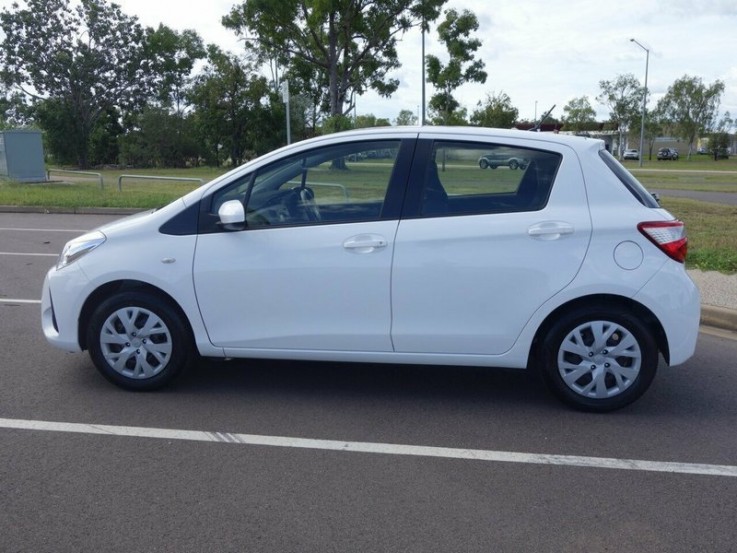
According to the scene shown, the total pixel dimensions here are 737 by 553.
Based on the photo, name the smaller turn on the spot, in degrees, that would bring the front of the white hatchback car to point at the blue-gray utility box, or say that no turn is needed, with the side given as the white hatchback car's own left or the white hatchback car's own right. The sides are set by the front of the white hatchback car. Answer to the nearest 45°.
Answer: approximately 45° to the white hatchback car's own right

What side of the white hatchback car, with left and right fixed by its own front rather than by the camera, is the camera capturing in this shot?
left

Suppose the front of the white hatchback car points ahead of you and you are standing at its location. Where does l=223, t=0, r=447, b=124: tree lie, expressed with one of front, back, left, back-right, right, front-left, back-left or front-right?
right

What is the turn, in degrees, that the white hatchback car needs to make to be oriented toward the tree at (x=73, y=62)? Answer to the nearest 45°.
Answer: approximately 45° to its right

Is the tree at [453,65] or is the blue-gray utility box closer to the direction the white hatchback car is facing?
the blue-gray utility box

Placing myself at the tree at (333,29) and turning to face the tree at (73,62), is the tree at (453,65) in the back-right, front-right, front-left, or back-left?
back-right

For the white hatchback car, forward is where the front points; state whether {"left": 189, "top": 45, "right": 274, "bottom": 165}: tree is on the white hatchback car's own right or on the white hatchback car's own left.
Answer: on the white hatchback car's own right

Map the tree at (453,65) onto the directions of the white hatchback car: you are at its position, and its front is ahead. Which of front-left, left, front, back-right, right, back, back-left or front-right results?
right
